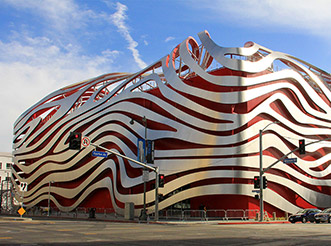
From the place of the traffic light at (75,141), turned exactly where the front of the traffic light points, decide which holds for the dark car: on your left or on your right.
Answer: on your left

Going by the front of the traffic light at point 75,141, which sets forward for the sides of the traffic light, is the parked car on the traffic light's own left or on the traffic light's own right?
on the traffic light's own left

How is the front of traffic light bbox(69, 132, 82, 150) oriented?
toward the camera
